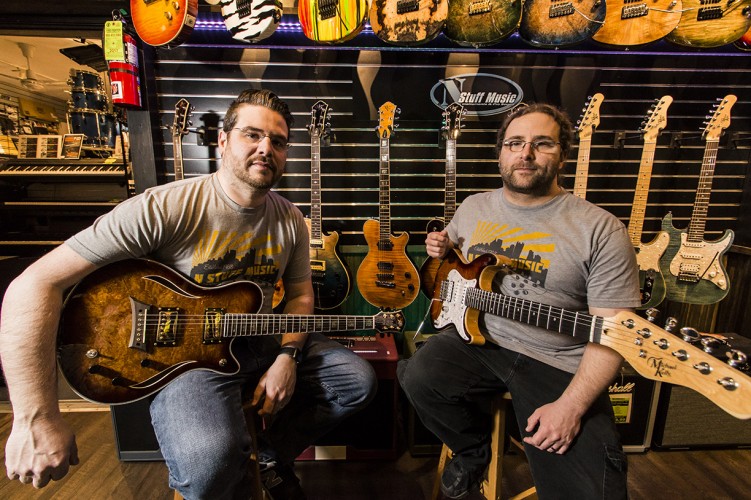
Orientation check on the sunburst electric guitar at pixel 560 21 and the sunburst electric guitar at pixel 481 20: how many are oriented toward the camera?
2

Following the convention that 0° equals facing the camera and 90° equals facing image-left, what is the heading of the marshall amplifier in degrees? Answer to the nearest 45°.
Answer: approximately 0°
